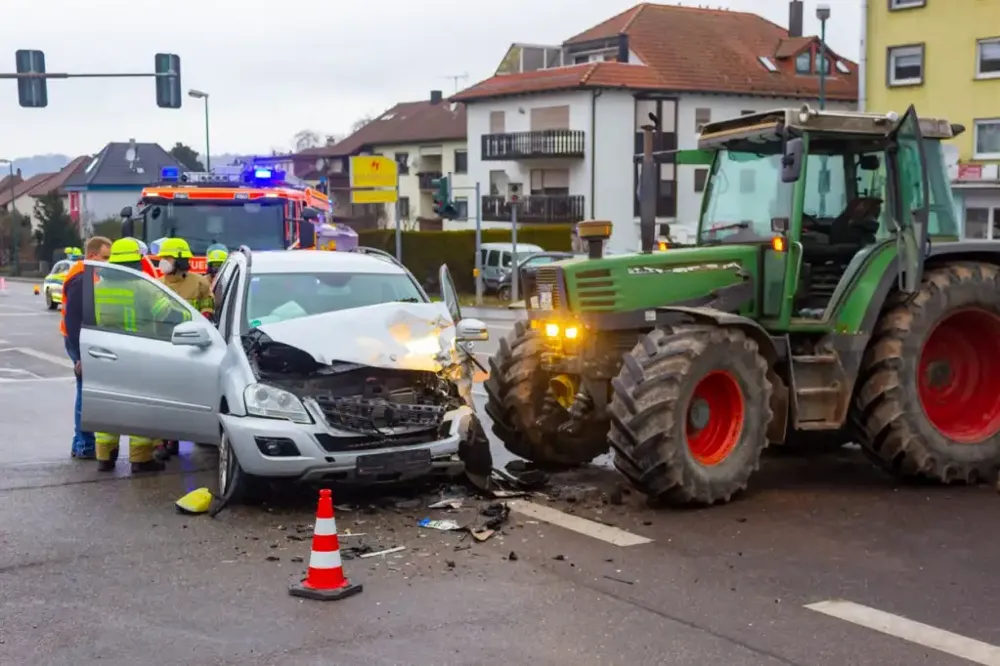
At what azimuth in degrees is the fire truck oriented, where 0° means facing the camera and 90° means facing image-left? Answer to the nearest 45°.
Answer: approximately 0°

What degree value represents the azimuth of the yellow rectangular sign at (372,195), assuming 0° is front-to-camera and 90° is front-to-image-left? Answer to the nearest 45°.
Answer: approximately 0°

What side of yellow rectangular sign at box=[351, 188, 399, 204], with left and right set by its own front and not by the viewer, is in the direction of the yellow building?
left

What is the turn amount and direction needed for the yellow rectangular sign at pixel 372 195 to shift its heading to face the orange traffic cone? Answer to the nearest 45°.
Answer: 0° — it already faces it

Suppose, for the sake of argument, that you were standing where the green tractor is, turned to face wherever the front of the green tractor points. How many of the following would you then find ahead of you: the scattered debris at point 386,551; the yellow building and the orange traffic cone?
2

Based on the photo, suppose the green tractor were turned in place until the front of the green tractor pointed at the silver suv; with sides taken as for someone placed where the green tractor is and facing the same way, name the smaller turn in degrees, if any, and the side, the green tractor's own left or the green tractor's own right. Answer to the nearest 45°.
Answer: approximately 45° to the green tractor's own right

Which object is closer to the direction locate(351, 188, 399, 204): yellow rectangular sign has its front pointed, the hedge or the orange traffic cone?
the orange traffic cone
